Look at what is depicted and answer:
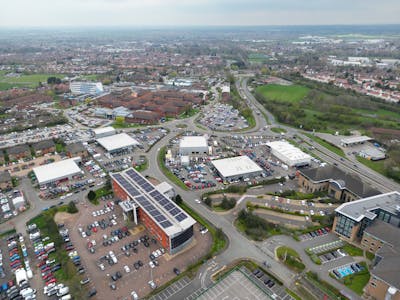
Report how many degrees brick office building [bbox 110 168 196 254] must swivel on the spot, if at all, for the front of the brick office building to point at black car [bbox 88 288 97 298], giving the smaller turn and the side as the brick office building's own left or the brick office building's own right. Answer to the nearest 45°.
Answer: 0° — it already faces it

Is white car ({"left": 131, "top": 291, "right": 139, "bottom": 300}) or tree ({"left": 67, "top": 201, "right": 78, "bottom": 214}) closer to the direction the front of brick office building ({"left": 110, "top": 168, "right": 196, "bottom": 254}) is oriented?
the white car

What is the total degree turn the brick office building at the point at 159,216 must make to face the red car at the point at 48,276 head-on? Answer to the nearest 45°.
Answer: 0° — it already faces it

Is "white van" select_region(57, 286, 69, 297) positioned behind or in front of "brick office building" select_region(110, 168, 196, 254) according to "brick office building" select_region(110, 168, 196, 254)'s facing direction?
in front

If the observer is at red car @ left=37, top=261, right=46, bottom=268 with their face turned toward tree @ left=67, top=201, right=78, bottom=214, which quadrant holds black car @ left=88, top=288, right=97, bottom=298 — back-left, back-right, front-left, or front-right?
back-right

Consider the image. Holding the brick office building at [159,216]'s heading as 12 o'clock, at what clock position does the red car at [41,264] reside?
The red car is roughly at 1 o'clock from the brick office building.

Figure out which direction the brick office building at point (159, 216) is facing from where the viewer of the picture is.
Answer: facing the viewer and to the left of the viewer

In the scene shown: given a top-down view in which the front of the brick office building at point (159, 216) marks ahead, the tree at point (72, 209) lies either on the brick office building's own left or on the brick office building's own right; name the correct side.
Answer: on the brick office building's own right
